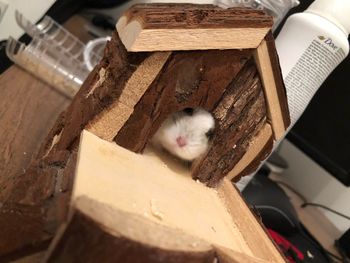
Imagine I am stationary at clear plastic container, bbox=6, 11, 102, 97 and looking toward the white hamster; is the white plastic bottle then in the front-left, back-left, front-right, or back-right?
front-left

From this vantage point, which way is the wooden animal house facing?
toward the camera
